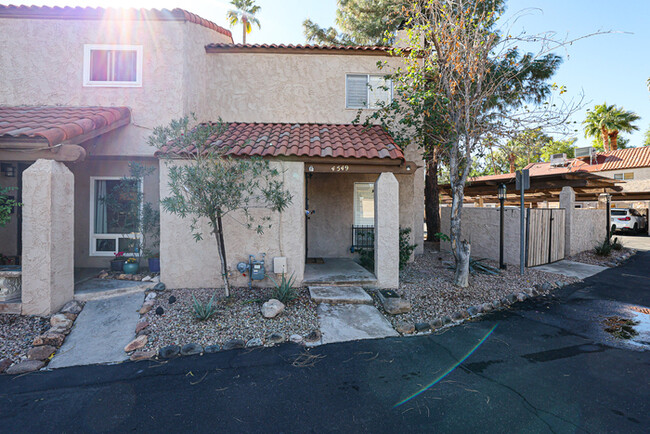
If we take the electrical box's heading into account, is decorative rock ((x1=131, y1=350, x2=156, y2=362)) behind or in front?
in front

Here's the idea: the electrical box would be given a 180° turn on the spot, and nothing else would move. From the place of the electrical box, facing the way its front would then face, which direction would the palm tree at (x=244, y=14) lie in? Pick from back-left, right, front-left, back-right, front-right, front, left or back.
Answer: front

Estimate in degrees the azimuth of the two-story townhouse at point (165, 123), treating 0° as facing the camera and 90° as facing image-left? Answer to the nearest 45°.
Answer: approximately 0°

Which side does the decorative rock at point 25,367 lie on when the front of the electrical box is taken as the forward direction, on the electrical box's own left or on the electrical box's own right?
on the electrical box's own right

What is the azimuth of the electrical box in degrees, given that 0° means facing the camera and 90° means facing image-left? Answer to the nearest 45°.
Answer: approximately 0°

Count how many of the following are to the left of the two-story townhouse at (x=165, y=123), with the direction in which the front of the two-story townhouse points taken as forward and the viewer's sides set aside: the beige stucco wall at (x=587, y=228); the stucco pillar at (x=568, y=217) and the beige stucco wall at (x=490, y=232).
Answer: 3

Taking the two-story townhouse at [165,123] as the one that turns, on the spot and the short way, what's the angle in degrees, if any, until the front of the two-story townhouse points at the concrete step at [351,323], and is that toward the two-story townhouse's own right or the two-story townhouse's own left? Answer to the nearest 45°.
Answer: approximately 45° to the two-story townhouse's own left

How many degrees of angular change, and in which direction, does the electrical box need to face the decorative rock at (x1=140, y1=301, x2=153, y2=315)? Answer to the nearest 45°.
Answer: approximately 90° to its right

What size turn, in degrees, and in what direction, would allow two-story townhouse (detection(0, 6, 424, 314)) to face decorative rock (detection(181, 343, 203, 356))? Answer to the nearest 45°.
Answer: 0° — it already faces it

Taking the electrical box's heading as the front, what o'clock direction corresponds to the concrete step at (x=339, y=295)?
The concrete step is roughly at 10 o'clock from the electrical box.

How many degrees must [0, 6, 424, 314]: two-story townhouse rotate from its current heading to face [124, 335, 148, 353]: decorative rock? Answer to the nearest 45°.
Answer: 0° — it already faces it

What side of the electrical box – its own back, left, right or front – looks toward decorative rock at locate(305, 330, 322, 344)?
front
